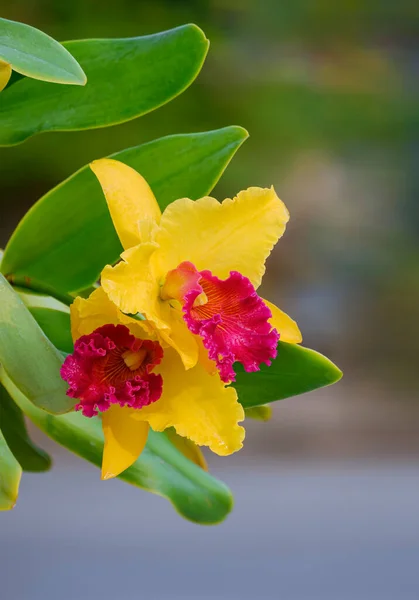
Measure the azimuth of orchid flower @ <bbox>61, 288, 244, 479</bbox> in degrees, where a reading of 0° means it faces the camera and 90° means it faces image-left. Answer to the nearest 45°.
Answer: approximately 45°
